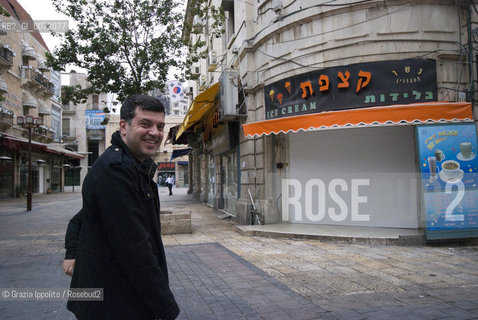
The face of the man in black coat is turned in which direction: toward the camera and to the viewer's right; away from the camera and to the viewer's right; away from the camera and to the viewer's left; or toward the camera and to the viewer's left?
toward the camera and to the viewer's right

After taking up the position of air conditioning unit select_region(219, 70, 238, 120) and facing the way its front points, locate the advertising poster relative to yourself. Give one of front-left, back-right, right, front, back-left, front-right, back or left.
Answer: back-left

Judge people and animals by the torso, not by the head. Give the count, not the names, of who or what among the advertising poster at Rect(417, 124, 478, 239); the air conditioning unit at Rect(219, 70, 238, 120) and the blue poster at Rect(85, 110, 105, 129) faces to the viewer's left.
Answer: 1

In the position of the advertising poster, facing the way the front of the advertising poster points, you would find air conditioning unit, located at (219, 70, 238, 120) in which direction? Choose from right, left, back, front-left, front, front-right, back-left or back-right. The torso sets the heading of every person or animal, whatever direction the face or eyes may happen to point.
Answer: right

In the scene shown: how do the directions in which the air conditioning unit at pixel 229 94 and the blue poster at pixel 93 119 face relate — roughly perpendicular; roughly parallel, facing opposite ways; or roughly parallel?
roughly perpendicular

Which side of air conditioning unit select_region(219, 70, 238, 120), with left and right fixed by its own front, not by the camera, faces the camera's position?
left

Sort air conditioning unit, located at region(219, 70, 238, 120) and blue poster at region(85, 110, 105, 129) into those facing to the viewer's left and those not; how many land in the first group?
1

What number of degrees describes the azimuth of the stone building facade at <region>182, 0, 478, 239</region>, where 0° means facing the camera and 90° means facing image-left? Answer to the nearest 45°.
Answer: approximately 45°

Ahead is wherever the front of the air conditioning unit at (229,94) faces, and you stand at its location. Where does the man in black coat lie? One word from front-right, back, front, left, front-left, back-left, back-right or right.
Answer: left

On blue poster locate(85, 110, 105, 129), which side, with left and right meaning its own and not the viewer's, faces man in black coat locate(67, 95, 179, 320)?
front
